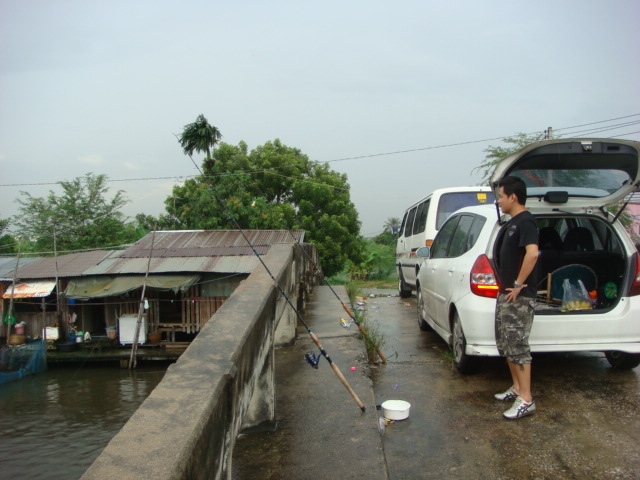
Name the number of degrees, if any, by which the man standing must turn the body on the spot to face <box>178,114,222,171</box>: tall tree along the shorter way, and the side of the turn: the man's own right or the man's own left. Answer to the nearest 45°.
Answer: approximately 45° to the man's own right

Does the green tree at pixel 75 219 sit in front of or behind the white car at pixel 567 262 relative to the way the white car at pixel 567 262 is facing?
in front

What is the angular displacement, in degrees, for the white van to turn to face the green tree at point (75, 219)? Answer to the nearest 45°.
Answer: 0° — it already faces it

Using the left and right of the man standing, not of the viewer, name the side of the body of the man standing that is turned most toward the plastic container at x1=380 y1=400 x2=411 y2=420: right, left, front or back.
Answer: front

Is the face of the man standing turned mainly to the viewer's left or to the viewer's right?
to the viewer's left

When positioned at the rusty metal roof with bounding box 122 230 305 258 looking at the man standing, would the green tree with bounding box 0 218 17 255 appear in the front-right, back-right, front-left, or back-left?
back-right

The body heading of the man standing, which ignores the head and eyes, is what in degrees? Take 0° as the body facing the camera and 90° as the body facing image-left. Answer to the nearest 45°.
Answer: approximately 90°
